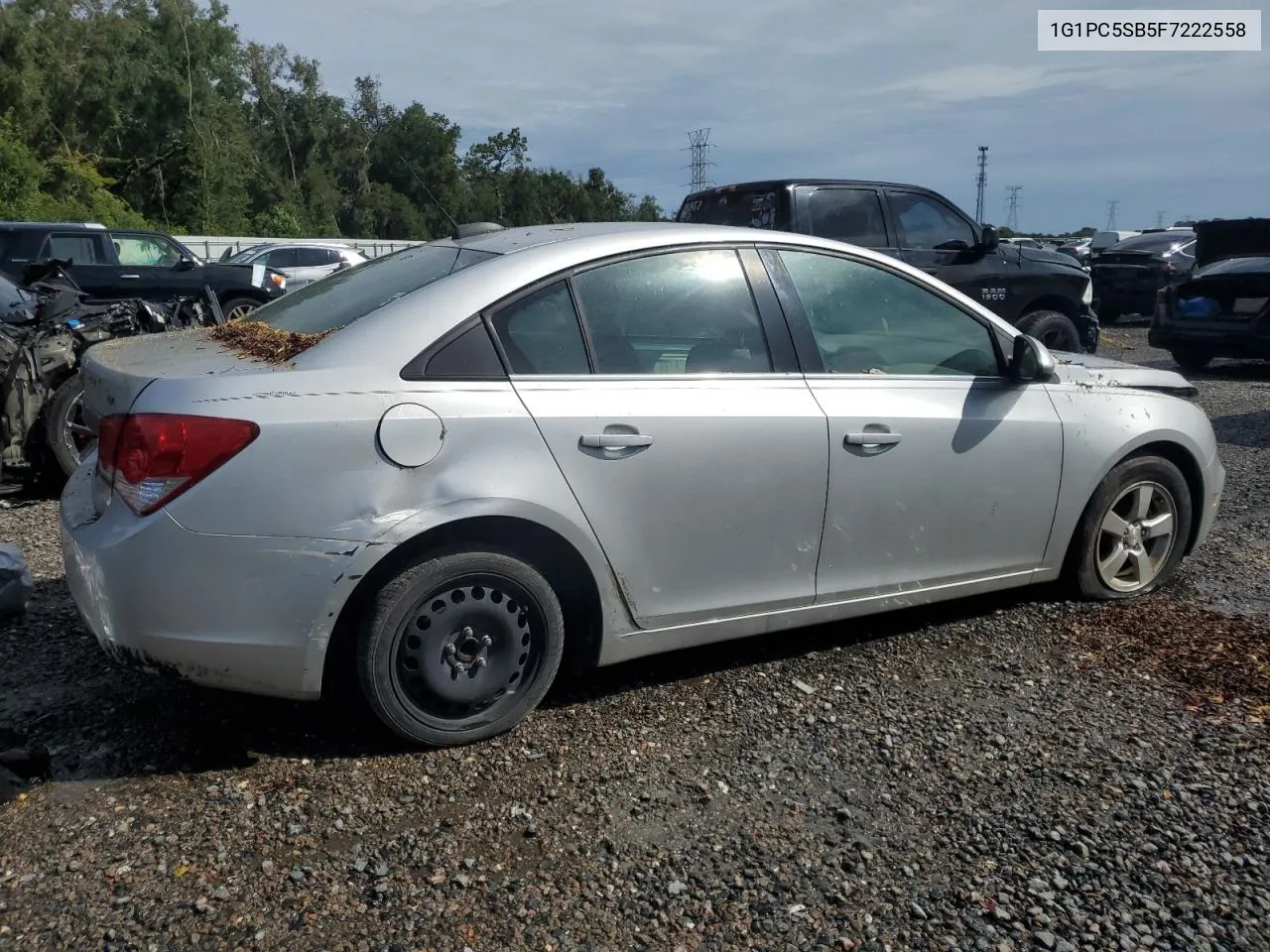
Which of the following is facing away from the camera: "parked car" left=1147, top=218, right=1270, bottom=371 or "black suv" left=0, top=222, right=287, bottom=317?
the parked car

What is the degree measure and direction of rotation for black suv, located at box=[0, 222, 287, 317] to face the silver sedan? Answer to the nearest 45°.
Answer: approximately 90° to its right

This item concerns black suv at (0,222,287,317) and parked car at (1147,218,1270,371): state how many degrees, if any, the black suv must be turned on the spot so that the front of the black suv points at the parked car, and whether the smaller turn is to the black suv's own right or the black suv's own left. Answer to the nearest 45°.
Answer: approximately 45° to the black suv's own right

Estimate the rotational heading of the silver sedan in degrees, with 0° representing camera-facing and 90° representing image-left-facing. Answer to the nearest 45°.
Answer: approximately 225°

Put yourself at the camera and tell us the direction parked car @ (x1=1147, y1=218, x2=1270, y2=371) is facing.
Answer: facing away from the viewer

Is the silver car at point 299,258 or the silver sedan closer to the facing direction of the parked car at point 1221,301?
the silver car

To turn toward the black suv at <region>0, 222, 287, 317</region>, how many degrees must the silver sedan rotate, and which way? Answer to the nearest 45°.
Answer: approximately 90° to its left

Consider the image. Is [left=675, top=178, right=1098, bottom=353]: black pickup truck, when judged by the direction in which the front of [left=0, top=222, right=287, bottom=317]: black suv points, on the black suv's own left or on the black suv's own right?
on the black suv's own right

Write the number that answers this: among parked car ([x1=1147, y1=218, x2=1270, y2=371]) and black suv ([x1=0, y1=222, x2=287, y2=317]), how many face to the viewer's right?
1

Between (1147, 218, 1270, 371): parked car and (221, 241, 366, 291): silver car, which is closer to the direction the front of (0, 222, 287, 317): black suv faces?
the parked car

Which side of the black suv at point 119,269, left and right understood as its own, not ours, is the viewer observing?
right

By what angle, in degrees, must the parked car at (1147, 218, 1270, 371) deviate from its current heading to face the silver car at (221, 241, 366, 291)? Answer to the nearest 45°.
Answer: approximately 90° to its left

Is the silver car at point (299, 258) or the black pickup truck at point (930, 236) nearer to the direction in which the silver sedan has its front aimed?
the black pickup truck
